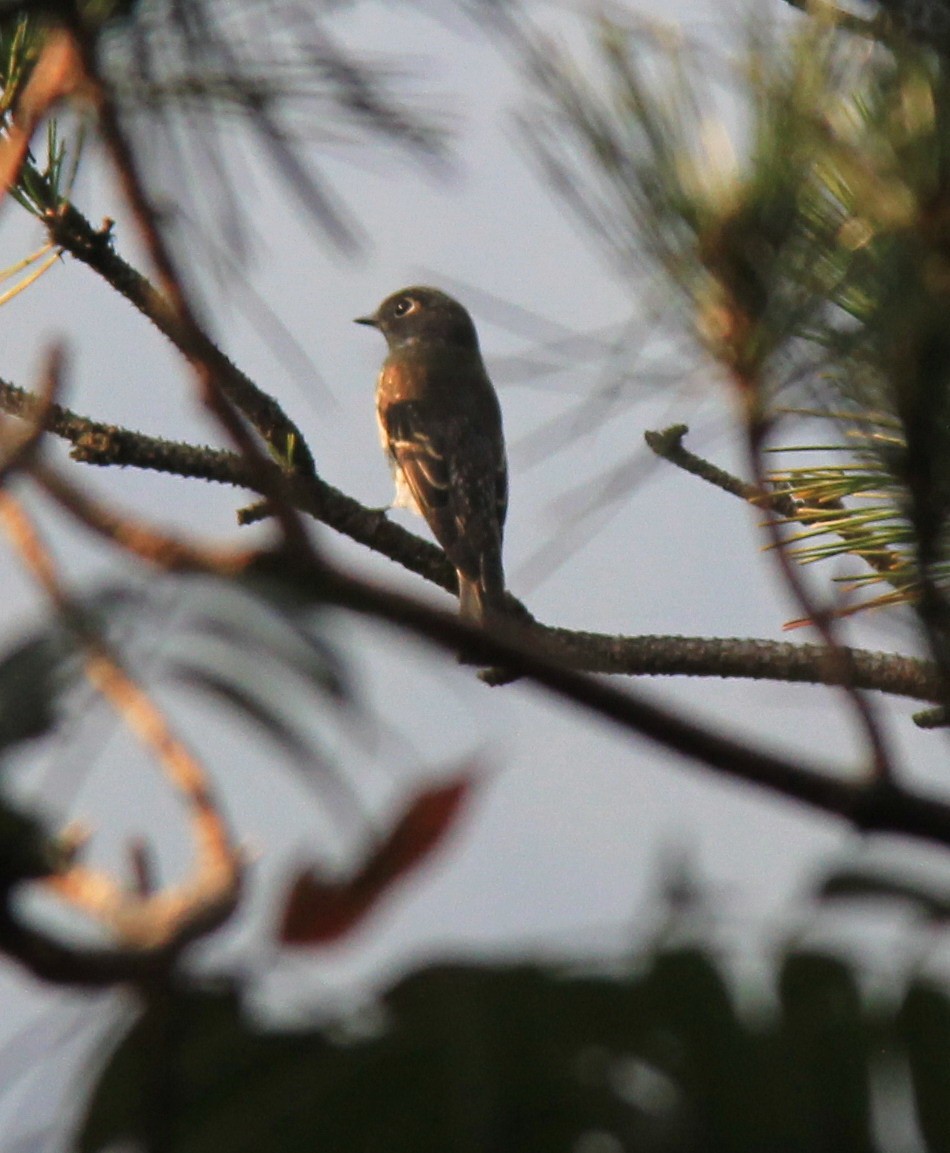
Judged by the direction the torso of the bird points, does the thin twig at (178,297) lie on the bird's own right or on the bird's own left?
on the bird's own left

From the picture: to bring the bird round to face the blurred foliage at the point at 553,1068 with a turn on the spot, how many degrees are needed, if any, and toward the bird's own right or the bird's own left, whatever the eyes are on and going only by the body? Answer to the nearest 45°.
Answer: approximately 135° to the bird's own left

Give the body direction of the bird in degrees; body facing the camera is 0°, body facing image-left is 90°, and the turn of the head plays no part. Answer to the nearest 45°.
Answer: approximately 135°

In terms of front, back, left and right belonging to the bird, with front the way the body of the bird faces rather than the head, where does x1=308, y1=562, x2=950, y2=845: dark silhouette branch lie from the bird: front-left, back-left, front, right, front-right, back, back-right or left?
back-left

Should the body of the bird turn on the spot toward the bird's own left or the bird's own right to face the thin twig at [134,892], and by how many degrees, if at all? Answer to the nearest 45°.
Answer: approximately 135° to the bird's own left
